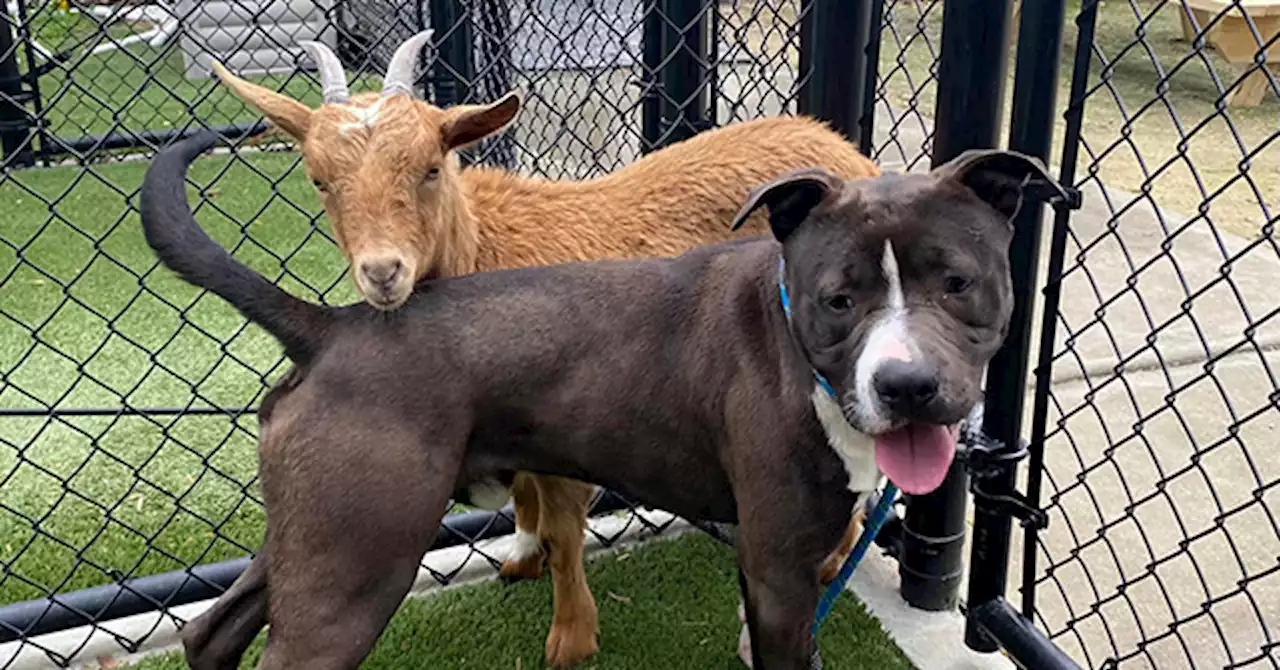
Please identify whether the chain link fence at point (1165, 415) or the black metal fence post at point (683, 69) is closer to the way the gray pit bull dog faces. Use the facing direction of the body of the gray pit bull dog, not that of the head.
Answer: the chain link fence

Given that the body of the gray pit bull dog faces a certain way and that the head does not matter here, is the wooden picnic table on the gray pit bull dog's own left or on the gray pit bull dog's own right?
on the gray pit bull dog's own left

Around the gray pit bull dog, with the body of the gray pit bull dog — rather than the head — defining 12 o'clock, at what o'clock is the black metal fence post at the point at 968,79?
The black metal fence post is roughly at 11 o'clock from the gray pit bull dog.

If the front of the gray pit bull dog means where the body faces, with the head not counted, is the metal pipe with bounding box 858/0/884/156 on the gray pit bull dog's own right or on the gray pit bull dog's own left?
on the gray pit bull dog's own left

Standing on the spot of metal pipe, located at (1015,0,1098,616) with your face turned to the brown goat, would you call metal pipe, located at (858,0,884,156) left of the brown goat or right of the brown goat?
right

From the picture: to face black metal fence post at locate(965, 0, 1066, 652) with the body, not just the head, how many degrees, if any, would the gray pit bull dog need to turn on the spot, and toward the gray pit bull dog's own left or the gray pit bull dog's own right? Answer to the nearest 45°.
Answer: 0° — it already faces it

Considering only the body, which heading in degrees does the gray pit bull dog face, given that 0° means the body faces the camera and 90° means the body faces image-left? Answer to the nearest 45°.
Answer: approximately 270°

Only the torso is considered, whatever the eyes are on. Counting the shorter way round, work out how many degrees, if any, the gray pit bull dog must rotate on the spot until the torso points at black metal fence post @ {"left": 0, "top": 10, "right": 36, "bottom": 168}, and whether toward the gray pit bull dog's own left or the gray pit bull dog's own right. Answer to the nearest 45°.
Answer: approximately 135° to the gray pit bull dog's own left

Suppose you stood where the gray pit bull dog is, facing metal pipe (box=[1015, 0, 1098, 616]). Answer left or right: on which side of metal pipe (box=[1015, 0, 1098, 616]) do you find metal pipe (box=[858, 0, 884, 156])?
left

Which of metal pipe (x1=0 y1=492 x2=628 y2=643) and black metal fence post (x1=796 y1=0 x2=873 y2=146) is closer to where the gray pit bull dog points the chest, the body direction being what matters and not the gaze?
the black metal fence post

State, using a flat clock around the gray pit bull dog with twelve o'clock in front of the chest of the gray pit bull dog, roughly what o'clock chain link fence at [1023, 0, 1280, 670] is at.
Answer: The chain link fence is roughly at 11 o'clock from the gray pit bull dog.

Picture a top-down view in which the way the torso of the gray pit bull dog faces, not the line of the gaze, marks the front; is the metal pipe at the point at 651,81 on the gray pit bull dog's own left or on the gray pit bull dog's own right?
on the gray pit bull dog's own left
